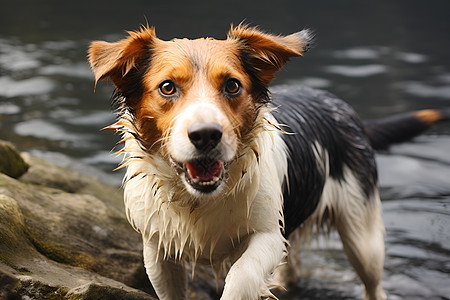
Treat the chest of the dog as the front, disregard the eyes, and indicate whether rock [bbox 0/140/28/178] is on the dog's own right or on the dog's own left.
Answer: on the dog's own right

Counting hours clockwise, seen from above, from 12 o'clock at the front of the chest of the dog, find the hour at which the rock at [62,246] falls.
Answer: The rock is roughly at 2 o'clock from the dog.

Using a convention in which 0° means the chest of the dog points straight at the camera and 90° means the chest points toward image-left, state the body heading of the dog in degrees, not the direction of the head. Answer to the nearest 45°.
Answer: approximately 45°
